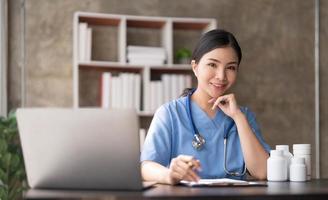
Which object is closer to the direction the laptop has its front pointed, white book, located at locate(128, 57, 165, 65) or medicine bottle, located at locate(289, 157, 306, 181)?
the white book

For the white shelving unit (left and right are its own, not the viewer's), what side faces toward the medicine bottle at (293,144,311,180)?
front

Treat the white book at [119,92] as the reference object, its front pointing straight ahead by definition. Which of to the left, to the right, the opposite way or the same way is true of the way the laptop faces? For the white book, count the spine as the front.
the opposite way

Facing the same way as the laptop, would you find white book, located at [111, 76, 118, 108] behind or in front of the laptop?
in front

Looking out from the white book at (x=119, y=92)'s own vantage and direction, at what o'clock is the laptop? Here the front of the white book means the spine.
The laptop is roughly at 12 o'clock from the white book.

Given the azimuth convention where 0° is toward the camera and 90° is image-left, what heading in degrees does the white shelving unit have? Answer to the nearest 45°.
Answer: approximately 0°

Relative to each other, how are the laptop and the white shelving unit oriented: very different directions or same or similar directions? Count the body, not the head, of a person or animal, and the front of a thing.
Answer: very different directions

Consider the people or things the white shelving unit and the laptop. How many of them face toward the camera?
1

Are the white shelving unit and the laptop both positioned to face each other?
yes

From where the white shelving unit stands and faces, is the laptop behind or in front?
in front

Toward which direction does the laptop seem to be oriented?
away from the camera
